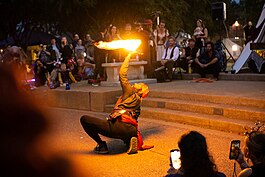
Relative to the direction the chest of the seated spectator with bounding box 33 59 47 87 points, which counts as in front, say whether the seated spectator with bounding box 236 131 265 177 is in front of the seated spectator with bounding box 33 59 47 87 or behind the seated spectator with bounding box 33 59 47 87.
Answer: in front

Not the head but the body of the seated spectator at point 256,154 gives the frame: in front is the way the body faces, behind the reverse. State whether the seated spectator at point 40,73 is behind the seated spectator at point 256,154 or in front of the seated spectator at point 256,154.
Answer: in front

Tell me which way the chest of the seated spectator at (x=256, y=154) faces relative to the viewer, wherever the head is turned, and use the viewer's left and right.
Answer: facing away from the viewer and to the left of the viewer

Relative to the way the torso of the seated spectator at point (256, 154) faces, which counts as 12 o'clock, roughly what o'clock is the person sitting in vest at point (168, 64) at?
The person sitting in vest is roughly at 1 o'clock from the seated spectator.

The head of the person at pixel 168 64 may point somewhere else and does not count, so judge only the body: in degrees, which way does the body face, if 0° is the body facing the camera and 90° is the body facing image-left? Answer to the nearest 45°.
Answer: approximately 45°

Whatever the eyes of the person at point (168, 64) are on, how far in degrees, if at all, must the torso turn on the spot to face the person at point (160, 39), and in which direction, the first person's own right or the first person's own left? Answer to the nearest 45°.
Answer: approximately 135° to the first person's own right

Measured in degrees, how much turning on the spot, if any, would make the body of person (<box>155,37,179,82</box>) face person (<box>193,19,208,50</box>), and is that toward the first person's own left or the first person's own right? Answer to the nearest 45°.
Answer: approximately 180°

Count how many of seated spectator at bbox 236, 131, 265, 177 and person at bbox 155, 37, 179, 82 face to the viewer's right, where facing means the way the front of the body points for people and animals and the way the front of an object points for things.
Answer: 0

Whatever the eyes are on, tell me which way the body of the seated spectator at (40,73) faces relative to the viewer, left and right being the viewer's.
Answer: facing the viewer and to the right of the viewer

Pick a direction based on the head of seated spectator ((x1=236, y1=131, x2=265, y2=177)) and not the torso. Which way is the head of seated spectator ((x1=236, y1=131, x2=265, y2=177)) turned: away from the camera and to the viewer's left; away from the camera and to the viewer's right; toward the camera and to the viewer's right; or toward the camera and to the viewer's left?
away from the camera and to the viewer's left
